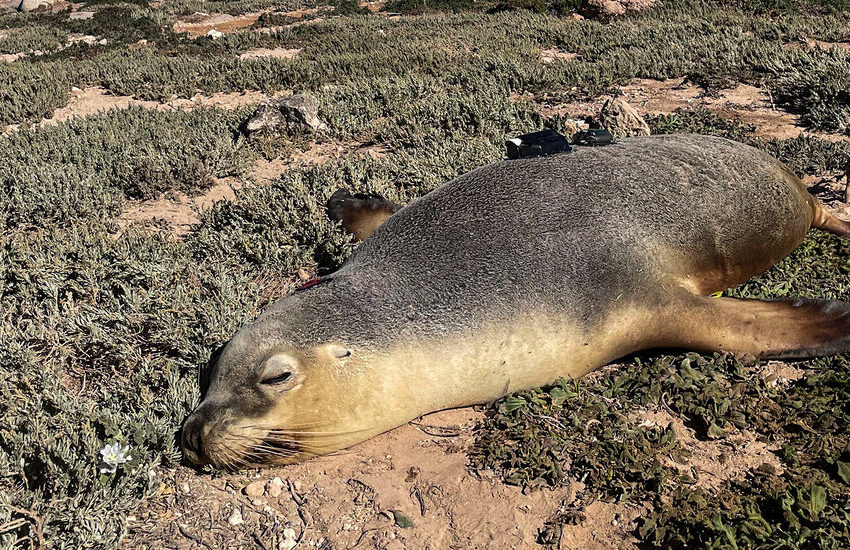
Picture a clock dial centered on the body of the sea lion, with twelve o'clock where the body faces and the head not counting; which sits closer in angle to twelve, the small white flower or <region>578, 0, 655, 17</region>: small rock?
the small white flower

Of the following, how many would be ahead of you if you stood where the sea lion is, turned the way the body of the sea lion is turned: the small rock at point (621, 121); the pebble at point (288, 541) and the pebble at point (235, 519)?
2

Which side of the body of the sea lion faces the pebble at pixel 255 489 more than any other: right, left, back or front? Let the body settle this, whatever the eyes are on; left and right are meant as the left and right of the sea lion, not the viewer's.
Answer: front

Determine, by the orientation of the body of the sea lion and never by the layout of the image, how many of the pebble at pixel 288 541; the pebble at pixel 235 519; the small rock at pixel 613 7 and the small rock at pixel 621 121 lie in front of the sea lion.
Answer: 2

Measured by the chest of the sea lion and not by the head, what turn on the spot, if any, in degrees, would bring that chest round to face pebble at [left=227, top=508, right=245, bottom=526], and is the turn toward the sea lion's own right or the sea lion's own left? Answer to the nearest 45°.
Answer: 0° — it already faces it

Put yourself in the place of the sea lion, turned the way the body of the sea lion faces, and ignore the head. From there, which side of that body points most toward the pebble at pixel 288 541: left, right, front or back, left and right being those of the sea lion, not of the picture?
front

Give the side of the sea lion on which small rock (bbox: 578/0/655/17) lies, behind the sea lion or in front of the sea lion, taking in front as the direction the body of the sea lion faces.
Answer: behind

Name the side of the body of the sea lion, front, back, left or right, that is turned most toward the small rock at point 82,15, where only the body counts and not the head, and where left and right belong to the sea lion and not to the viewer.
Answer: right

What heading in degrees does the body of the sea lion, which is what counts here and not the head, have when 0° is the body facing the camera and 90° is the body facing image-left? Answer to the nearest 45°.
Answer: approximately 45°

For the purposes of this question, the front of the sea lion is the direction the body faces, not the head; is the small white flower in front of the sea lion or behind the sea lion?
in front

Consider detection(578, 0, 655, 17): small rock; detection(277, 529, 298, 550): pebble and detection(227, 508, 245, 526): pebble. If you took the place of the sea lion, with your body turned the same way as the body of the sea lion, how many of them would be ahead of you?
2

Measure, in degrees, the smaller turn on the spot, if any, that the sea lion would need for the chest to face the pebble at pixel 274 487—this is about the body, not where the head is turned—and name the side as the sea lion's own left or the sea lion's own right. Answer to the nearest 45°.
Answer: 0° — it already faces it

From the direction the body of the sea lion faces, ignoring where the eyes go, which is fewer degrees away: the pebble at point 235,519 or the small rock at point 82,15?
the pebble

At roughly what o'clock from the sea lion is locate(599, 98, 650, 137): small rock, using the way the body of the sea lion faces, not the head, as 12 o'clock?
The small rock is roughly at 5 o'clock from the sea lion.
